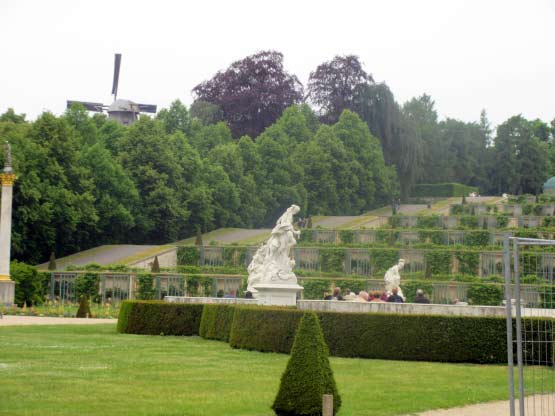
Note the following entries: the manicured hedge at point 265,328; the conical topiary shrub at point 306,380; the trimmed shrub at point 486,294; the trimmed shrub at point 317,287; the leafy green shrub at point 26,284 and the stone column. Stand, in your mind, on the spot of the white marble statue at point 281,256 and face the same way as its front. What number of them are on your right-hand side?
2

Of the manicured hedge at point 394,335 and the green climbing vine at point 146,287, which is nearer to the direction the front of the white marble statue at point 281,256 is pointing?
the manicured hedge

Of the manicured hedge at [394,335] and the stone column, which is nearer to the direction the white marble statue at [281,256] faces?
the manicured hedge

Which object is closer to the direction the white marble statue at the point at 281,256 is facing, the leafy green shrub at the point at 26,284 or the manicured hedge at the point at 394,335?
the manicured hedge

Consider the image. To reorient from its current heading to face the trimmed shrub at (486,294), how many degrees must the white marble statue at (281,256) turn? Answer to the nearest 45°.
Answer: approximately 45° to its left
